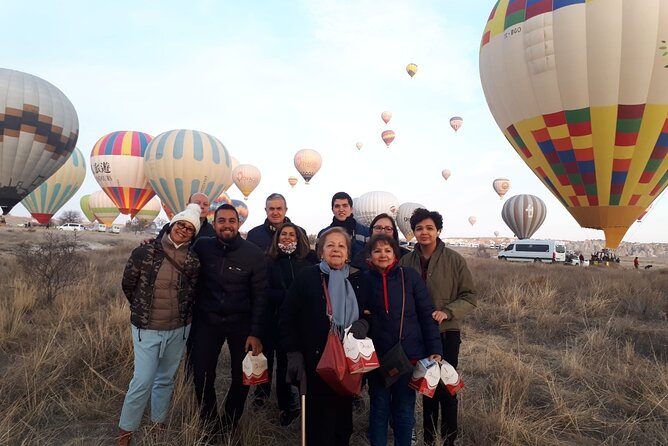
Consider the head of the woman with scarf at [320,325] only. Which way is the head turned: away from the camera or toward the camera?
toward the camera

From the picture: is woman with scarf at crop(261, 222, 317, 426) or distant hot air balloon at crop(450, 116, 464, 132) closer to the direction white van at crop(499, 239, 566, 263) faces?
the distant hot air balloon

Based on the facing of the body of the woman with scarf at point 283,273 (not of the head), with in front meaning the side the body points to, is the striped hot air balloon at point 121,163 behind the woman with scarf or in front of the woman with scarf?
behind

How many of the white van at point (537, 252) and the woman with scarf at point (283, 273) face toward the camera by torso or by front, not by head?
1

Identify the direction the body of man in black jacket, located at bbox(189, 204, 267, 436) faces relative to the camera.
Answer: toward the camera

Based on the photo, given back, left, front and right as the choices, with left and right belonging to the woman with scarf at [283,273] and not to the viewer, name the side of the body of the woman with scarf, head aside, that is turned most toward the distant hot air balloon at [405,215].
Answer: back

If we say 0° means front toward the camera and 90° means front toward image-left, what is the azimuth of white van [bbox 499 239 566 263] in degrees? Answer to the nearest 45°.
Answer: approximately 135°

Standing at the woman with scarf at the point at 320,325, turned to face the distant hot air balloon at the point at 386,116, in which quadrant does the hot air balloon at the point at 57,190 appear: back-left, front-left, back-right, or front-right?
front-left

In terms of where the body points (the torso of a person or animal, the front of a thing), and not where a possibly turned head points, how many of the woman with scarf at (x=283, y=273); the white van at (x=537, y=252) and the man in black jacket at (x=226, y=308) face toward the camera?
2

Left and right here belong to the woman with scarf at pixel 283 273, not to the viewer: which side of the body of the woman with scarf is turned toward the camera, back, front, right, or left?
front

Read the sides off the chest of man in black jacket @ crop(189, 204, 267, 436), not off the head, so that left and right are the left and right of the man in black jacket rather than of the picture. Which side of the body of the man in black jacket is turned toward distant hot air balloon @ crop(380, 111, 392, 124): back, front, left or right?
back

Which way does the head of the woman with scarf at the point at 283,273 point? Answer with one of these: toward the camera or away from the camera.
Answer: toward the camera
